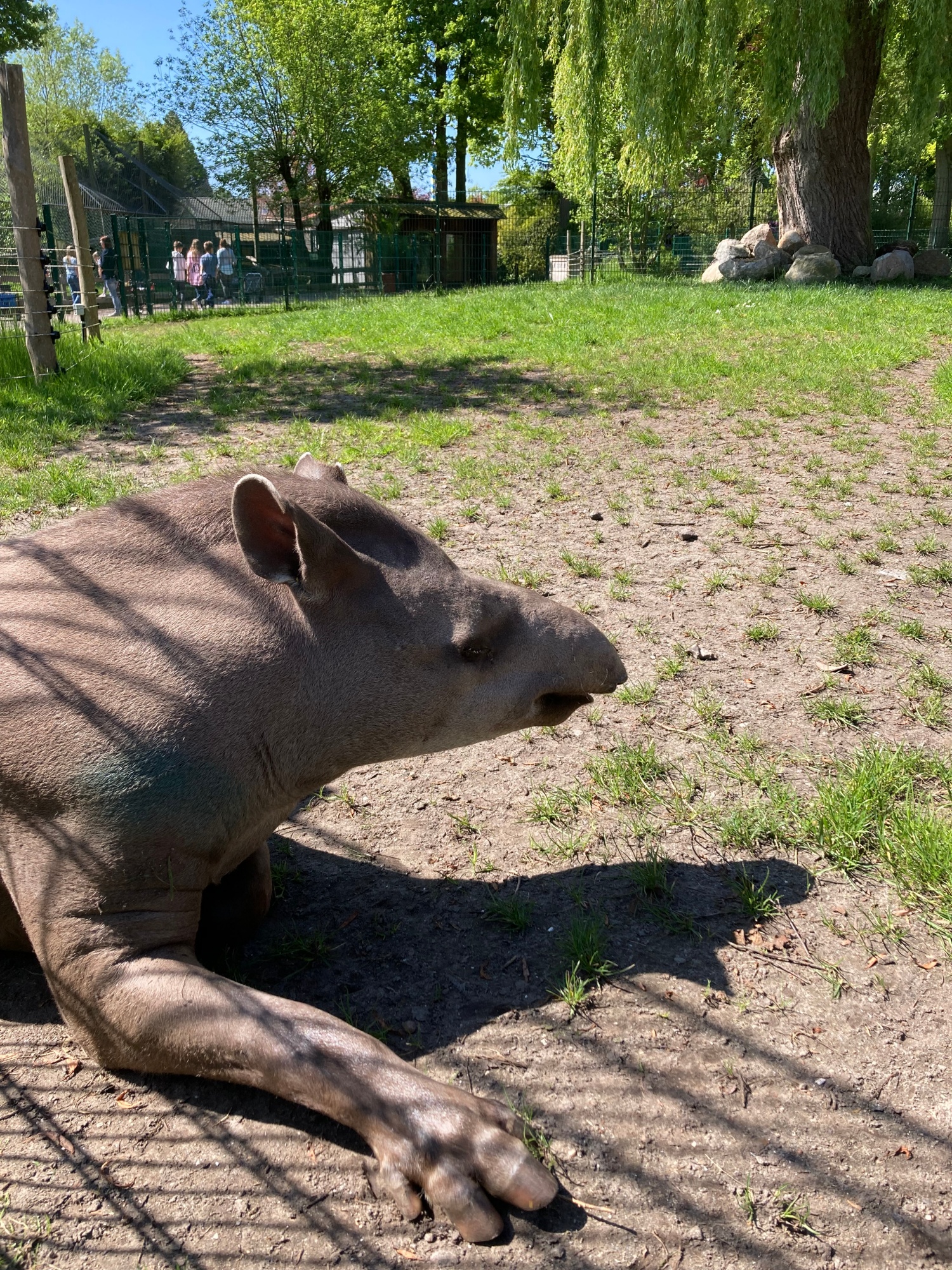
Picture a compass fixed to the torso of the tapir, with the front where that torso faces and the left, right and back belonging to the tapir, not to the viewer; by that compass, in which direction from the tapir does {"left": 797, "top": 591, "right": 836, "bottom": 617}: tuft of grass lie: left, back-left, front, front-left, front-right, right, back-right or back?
front-left

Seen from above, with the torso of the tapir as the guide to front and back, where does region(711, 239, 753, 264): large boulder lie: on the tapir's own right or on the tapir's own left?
on the tapir's own left

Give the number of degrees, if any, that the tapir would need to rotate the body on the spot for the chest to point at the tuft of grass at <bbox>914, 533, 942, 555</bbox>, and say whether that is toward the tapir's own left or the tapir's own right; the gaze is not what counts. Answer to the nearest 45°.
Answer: approximately 45° to the tapir's own left

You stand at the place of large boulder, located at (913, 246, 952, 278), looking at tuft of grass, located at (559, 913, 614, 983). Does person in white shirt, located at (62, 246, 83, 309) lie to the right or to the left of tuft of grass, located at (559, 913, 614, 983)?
right

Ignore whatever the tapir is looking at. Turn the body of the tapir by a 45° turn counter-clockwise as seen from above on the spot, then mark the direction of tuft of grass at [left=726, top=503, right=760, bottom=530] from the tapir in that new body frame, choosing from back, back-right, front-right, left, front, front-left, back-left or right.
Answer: front

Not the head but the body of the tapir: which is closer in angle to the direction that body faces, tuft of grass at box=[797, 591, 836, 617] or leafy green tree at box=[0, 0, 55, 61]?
the tuft of grass

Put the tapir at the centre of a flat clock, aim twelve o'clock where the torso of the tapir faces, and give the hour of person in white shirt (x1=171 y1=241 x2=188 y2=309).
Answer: The person in white shirt is roughly at 9 o'clock from the tapir.

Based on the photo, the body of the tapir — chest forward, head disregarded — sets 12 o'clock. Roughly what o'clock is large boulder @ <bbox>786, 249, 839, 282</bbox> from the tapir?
The large boulder is roughly at 10 o'clock from the tapir.

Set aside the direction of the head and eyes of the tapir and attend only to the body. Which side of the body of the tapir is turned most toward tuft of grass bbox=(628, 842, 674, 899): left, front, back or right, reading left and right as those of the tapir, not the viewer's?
front

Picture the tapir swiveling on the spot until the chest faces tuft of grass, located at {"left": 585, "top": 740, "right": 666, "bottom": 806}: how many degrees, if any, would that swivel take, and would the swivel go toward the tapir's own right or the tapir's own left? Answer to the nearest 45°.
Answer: approximately 45° to the tapir's own left

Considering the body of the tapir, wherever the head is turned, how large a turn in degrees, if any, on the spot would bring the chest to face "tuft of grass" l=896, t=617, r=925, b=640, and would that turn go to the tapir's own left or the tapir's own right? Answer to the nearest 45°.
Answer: approximately 45° to the tapir's own left

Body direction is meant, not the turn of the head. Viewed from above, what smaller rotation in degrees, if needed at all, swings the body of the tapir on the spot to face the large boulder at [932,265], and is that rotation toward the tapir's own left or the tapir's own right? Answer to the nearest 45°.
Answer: approximately 45° to the tapir's own left

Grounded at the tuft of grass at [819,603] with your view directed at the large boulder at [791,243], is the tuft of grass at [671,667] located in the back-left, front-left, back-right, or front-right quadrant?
back-left

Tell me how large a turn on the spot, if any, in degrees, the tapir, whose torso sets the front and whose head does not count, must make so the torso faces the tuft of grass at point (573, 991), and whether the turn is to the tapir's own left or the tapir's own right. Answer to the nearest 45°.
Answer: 0° — it already faces it

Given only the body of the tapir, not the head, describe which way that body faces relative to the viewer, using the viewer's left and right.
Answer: facing to the right of the viewer

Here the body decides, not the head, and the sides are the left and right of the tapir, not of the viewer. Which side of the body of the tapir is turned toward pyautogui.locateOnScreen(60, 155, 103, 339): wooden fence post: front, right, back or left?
left

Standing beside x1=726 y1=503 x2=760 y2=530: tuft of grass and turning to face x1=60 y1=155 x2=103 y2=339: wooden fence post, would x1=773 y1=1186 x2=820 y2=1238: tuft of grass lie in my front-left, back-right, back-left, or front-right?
back-left

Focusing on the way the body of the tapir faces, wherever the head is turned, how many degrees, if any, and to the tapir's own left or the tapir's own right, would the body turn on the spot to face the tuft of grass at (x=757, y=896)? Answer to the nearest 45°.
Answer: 0° — it already faces it
